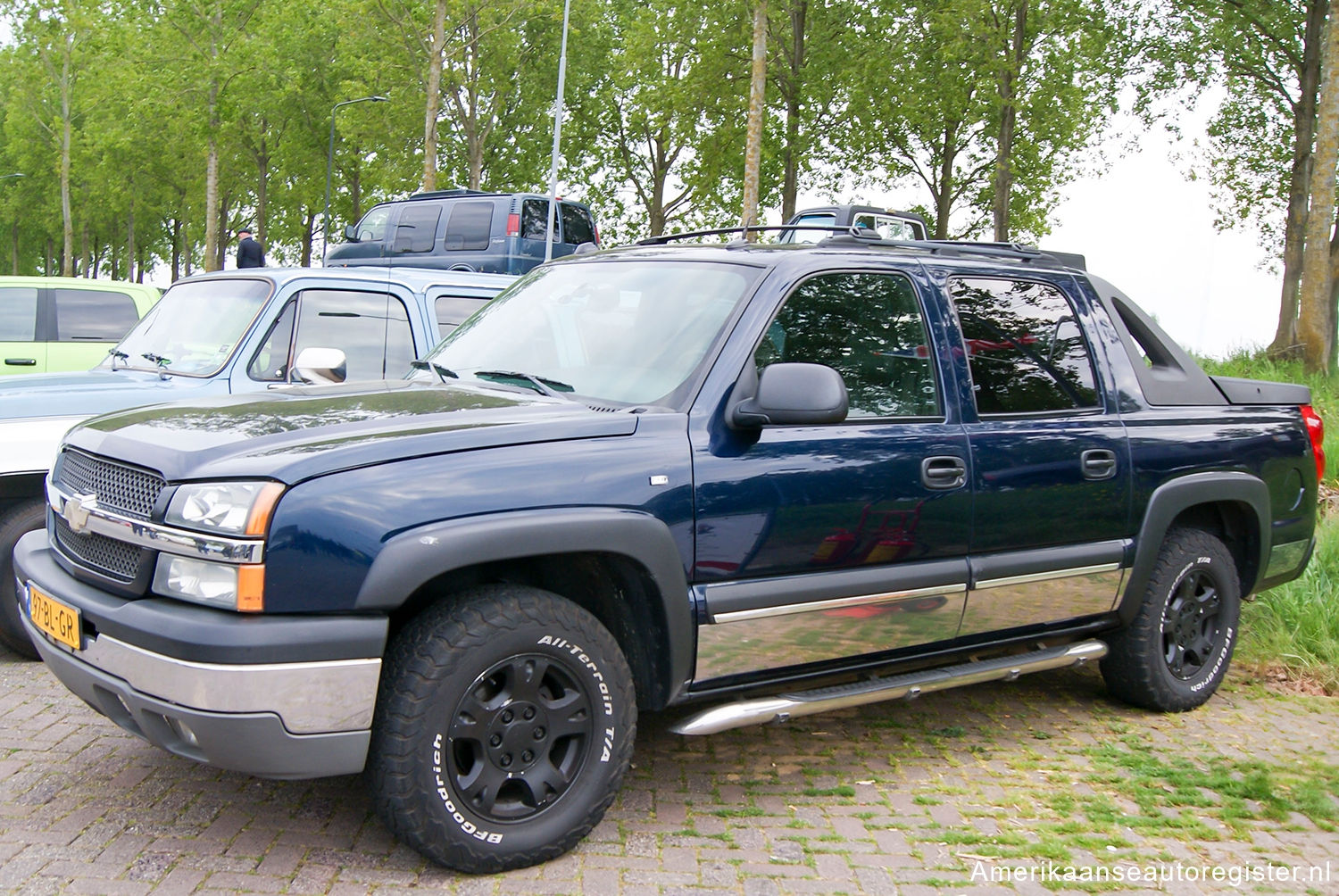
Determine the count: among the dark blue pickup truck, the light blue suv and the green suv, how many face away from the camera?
0

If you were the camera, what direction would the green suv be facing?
facing to the left of the viewer

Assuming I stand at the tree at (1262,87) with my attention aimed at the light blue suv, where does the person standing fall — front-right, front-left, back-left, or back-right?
front-right

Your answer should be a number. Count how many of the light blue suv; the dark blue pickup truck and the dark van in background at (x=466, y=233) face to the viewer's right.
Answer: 0

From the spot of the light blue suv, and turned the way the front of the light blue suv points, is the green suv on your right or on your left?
on your right

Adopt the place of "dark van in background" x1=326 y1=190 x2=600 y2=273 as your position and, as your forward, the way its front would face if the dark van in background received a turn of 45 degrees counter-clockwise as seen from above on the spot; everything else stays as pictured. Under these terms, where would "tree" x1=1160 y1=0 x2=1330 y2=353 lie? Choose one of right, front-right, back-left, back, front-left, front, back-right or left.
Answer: back

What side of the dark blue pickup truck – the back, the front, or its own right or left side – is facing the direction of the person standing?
right

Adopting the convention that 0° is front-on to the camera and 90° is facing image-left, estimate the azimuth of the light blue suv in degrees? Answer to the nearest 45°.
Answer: approximately 45°

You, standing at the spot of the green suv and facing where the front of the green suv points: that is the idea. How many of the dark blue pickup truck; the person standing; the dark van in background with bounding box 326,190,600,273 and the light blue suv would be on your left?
2

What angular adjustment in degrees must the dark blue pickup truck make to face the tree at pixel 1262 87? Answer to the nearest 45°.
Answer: approximately 180°

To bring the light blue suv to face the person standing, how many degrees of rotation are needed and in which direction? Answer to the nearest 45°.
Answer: approximately 135° to its right

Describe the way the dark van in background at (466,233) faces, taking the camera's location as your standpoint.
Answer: facing away from the viewer and to the left of the viewer

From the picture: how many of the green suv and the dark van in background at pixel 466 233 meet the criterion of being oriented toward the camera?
0

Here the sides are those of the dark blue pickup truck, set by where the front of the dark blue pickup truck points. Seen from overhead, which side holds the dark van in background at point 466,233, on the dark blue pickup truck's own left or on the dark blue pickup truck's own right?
on the dark blue pickup truck's own right

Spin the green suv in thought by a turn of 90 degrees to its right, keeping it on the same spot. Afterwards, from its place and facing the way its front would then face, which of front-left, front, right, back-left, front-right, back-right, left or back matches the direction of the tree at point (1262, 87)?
right

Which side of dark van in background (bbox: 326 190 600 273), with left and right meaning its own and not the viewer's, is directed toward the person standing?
front

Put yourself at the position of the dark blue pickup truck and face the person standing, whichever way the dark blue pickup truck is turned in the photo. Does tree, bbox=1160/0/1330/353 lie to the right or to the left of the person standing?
right
